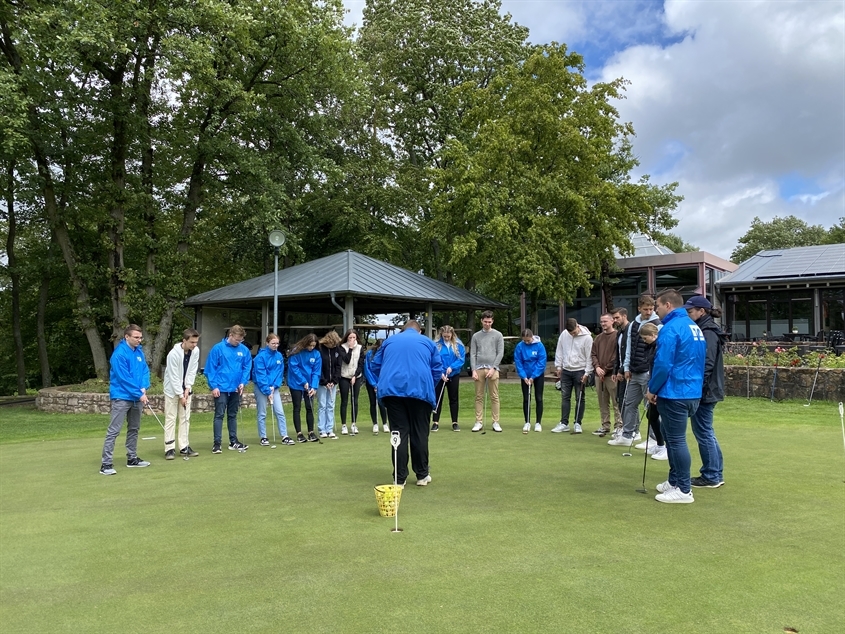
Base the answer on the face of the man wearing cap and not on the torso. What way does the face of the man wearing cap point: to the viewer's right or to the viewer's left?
to the viewer's left

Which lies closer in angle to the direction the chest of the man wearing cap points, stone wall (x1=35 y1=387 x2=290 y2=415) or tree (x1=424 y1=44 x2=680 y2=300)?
the stone wall

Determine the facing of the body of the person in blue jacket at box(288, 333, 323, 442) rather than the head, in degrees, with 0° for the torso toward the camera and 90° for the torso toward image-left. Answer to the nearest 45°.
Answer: approximately 315°

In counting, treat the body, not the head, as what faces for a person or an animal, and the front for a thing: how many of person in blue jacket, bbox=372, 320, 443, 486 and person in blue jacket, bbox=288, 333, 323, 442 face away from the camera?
1

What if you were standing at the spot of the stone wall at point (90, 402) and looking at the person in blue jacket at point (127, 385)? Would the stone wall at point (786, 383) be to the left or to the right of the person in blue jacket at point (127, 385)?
left

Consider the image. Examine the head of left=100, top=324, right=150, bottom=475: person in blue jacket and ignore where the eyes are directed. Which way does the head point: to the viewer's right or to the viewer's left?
to the viewer's right

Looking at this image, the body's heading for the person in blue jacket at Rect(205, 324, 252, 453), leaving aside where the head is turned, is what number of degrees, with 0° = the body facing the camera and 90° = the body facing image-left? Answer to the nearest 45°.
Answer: approximately 315°

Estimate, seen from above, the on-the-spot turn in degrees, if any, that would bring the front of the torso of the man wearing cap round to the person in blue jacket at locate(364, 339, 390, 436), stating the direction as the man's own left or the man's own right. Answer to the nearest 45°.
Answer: approximately 45° to the man's own right

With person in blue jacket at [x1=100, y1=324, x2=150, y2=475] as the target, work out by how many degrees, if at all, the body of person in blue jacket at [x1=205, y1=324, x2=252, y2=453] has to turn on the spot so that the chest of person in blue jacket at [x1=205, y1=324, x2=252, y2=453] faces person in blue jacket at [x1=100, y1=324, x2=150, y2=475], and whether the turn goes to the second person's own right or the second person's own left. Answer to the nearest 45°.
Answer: approximately 90° to the second person's own right
